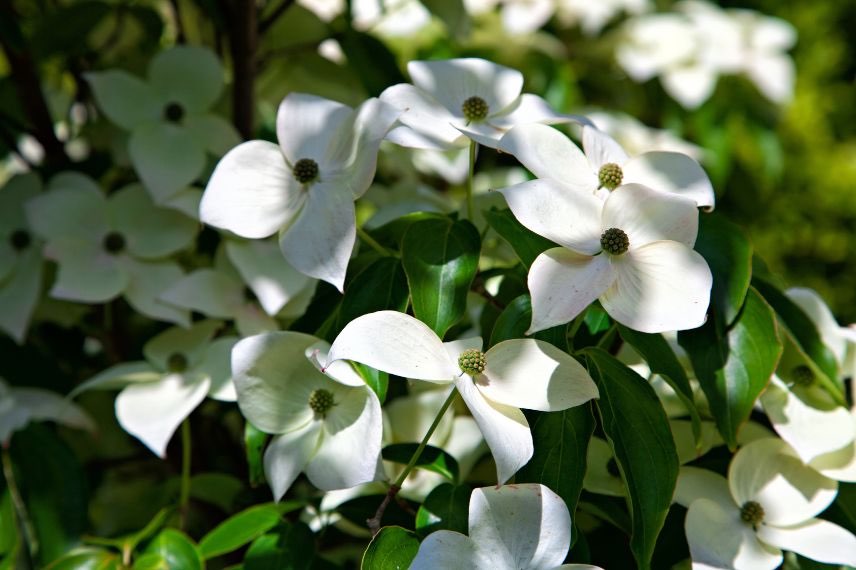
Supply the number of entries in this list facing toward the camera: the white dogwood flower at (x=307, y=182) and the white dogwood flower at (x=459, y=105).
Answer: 2

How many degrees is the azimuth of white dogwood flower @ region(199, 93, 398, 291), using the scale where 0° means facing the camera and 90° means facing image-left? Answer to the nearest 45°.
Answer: approximately 0°

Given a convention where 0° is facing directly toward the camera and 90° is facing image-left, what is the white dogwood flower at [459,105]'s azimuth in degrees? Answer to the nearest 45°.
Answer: approximately 0°

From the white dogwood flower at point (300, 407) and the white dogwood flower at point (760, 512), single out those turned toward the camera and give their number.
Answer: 2
